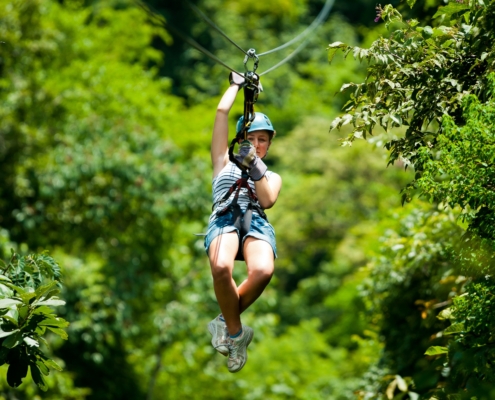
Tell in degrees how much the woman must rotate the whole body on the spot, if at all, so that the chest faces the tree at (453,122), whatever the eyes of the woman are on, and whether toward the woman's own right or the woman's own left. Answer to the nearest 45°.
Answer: approximately 45° to the woman's own left

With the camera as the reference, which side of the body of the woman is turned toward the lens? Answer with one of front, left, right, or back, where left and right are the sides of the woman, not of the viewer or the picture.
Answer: front
